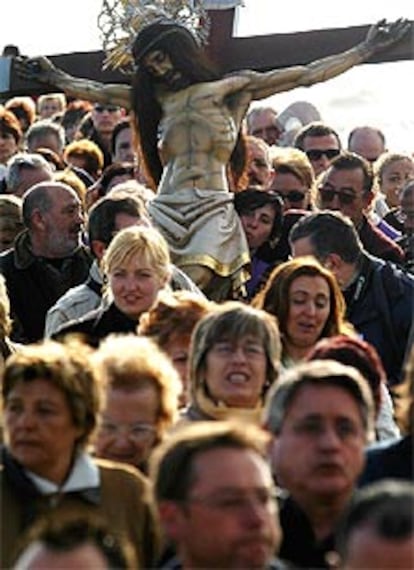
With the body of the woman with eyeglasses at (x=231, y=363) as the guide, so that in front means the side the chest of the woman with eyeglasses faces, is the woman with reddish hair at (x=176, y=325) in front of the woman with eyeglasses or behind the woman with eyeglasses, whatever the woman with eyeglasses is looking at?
behind

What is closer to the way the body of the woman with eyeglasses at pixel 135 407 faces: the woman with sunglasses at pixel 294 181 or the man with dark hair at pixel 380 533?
the man with dark hair

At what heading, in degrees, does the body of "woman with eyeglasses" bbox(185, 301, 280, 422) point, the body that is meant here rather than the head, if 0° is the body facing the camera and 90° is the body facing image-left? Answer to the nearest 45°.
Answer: approximately 0°

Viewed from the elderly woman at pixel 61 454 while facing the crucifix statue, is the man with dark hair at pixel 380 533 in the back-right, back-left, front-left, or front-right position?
back-right

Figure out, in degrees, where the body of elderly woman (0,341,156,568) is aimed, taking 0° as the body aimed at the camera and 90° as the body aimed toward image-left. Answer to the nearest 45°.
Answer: approximately 45°

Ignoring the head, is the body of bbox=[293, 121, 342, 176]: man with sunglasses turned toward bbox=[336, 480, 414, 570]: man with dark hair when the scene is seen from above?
yes

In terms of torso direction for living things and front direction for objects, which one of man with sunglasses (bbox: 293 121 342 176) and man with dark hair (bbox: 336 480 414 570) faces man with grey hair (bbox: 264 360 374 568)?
the man with sunglasses

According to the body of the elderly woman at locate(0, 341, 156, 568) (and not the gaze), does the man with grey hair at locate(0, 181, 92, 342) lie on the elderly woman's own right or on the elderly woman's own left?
on the elderly woman's own right

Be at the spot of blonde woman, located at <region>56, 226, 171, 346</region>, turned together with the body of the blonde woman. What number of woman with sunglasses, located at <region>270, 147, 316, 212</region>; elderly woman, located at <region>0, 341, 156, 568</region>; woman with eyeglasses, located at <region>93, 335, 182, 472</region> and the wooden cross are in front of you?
2

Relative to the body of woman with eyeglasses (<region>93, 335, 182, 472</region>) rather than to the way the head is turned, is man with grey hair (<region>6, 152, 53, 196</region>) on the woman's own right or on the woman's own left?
on the woman's own right
